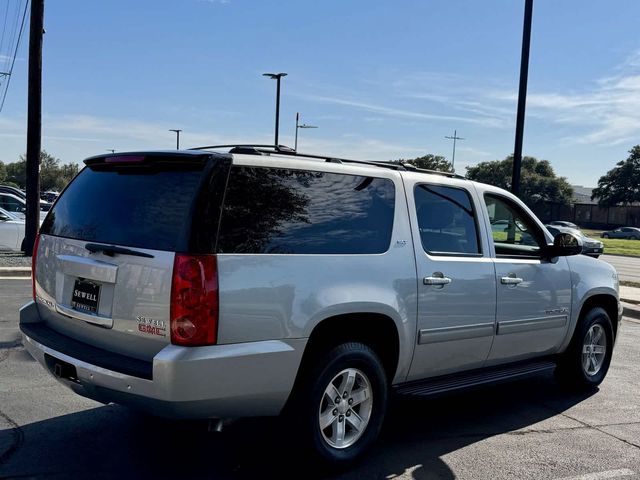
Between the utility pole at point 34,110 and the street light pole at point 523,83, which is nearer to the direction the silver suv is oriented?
the street light pole

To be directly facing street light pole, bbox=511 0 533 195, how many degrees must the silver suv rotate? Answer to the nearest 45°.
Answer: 0° — it already faces it

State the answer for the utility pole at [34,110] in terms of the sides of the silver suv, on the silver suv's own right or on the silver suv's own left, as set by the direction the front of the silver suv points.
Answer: on the silver suv's own left

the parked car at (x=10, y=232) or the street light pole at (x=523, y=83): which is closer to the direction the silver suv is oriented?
the street light pole

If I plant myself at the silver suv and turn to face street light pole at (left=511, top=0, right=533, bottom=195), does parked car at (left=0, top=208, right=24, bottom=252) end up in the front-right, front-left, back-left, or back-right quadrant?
front-left

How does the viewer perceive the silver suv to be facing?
facing away from the viewer and to the right of the viewer

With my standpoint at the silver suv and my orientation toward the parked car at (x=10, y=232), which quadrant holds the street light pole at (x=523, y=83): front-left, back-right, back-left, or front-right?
front-right

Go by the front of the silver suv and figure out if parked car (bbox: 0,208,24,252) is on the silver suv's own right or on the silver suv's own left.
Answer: on the silver suv's own left
